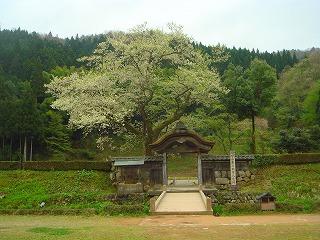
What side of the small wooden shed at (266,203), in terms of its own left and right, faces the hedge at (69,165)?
right

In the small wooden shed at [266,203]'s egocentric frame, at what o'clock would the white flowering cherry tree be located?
The white flowering cherry tree is roughly at 4 o'clock from the small wooden shed.

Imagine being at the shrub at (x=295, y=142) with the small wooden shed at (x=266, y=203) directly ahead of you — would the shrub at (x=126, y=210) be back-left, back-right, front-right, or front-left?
front-right

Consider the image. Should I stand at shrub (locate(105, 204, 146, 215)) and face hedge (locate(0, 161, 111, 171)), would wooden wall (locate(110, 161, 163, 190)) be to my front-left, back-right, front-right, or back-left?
front-right

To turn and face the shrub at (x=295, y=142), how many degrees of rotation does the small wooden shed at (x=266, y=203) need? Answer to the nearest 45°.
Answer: approximately 180°

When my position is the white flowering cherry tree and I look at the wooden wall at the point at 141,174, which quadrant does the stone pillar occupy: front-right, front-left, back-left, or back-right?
front-left

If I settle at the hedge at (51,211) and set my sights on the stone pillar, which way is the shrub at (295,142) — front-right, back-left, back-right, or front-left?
front-left

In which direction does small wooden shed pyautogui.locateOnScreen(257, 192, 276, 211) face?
toward the camera

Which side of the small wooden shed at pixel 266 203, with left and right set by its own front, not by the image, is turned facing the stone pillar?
back

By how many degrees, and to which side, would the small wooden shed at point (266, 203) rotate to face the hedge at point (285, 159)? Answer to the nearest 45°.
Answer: approximately 180°

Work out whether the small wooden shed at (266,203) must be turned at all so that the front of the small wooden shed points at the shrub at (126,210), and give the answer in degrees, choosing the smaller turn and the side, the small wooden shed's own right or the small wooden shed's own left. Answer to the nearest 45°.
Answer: approximately 90° to the small wooden shed's own right
